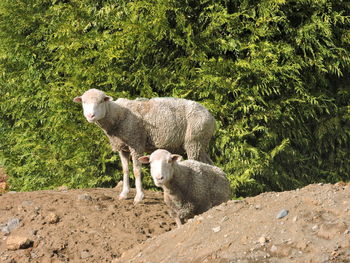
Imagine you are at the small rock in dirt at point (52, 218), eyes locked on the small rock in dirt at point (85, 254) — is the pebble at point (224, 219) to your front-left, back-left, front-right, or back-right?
front-left

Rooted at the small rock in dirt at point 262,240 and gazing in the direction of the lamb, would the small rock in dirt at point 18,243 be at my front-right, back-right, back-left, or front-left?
front-left

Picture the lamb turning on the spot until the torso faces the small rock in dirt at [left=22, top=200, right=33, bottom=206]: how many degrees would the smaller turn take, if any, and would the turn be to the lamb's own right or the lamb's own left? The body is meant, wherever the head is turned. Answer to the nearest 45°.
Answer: approximately 90° to the lamb's own right

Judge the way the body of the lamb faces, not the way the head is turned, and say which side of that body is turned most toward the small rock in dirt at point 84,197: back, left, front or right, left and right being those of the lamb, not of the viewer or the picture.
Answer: right

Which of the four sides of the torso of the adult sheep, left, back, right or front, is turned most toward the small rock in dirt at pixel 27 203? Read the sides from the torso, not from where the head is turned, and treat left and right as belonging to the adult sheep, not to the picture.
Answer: front

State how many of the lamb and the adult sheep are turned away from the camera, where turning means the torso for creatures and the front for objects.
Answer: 0

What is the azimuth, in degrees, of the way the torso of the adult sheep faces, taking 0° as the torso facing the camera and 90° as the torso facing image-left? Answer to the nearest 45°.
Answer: approximately 90°

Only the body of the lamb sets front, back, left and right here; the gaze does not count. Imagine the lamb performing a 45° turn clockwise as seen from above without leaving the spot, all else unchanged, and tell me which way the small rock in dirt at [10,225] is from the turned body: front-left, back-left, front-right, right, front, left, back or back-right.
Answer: front

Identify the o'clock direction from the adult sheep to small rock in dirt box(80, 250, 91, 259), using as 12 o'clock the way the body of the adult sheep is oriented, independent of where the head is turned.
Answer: The small rock in dirt is roughly at 10 o'clock from the adult sheep.

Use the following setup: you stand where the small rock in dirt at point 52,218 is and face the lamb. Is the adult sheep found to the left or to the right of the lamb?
left

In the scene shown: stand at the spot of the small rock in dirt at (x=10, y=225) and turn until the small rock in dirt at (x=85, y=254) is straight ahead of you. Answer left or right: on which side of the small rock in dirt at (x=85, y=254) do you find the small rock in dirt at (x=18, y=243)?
right

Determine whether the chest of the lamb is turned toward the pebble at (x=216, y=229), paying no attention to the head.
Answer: no

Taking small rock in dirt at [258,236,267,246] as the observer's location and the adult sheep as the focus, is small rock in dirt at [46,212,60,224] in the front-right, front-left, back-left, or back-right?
front-left

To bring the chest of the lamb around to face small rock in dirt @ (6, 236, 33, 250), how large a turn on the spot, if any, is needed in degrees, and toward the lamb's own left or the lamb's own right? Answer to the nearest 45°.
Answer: approximately 45° to the lamb's own right
